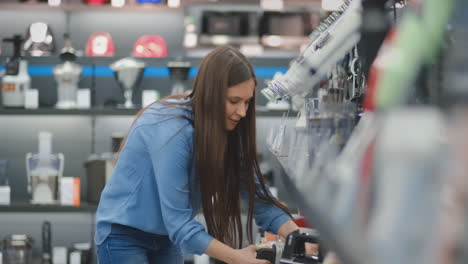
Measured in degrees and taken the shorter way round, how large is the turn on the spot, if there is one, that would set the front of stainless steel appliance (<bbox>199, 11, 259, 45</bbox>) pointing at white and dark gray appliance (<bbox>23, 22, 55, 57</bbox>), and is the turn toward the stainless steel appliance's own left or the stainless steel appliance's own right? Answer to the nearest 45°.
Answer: approximately 45° to the stainless steel appliance's own right

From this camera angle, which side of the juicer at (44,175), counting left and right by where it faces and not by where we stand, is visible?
front

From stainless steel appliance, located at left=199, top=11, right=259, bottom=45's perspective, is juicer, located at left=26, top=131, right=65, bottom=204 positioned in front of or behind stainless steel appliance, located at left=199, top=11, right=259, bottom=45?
in front

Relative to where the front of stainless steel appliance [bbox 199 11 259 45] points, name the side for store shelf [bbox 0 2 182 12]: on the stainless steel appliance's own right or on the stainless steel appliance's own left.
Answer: on the stainless steel appliance's own right

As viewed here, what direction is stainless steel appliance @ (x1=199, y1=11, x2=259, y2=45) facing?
toward the camera

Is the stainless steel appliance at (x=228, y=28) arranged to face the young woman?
yes

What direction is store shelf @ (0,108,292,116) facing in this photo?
toward the camera

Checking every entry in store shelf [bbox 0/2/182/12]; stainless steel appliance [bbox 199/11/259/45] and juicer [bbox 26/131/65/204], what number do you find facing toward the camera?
3

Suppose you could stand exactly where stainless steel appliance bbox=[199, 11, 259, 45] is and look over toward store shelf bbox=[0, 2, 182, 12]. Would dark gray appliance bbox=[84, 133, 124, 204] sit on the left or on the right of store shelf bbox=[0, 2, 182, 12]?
left

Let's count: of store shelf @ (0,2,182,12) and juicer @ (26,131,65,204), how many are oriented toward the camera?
2

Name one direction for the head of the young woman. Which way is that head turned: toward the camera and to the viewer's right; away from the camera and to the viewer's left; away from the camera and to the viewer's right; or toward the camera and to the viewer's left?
toward the camera and to the viewer's right

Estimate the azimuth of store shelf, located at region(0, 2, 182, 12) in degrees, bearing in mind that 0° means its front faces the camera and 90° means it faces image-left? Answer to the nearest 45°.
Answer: approximately 0°
